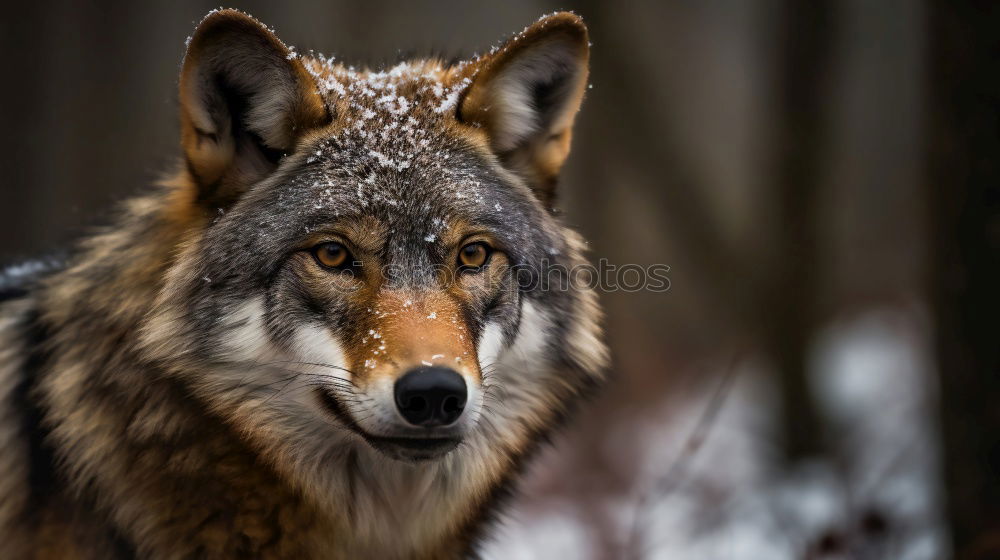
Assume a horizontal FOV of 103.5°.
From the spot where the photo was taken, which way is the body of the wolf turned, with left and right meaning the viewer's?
facing the viewer and to the right of the viewer

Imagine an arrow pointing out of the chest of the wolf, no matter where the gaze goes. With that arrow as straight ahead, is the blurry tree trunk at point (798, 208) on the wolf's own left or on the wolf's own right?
on the wolf's own left
